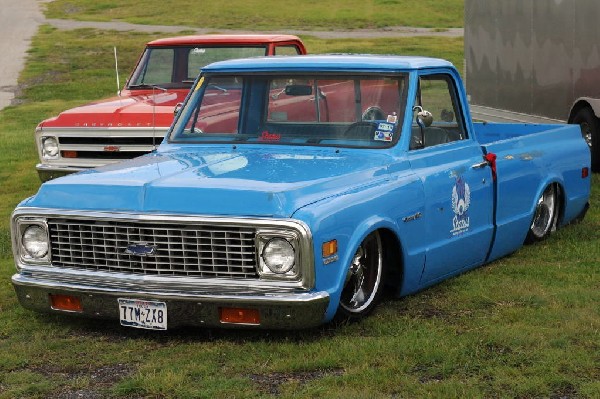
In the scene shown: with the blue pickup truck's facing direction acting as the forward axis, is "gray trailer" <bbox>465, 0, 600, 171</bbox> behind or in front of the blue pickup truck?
behind

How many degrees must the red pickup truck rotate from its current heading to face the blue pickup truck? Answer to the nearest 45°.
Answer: approximately 45° to its left

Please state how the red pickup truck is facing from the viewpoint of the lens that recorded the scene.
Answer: facing the viewer and to the left of the viewer

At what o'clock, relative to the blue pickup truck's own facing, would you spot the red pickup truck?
The red pickup truck is roughly at 4 o'clock from the blue pickup truck.

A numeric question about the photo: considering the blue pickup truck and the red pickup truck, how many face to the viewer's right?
0
